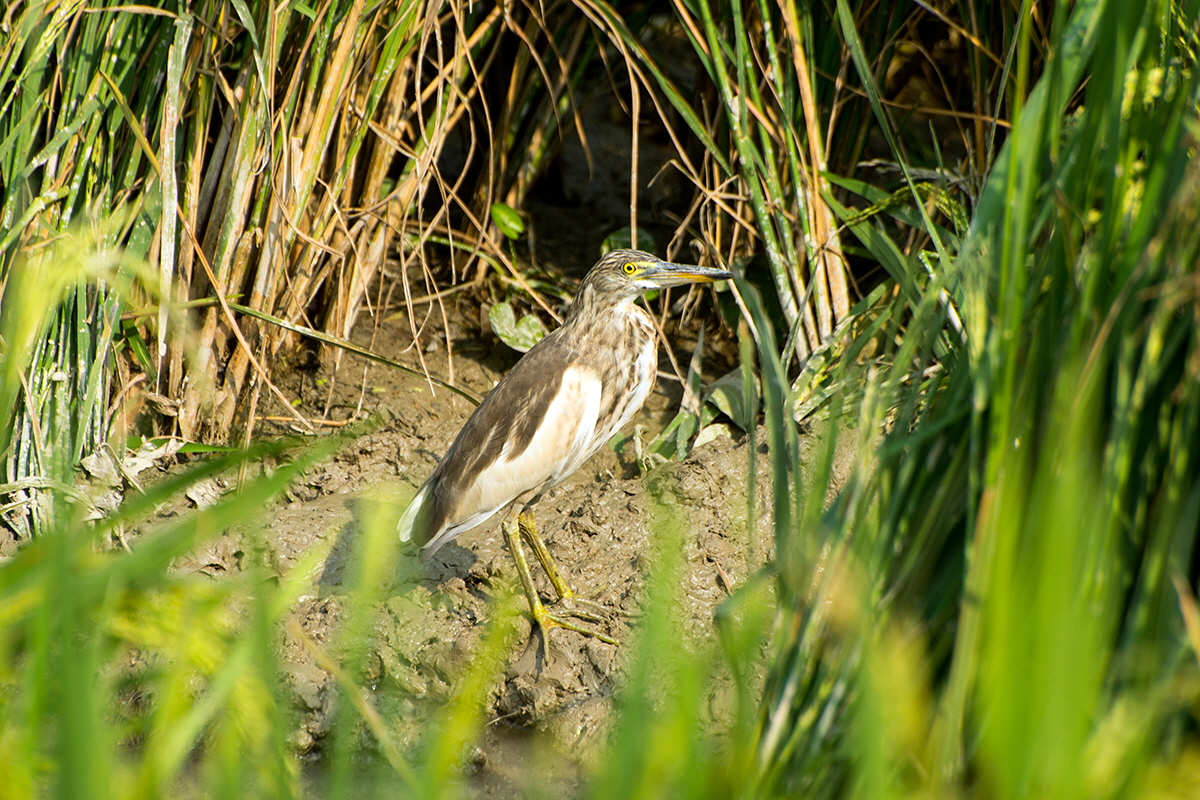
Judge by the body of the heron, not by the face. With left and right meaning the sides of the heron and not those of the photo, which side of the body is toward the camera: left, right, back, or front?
right
